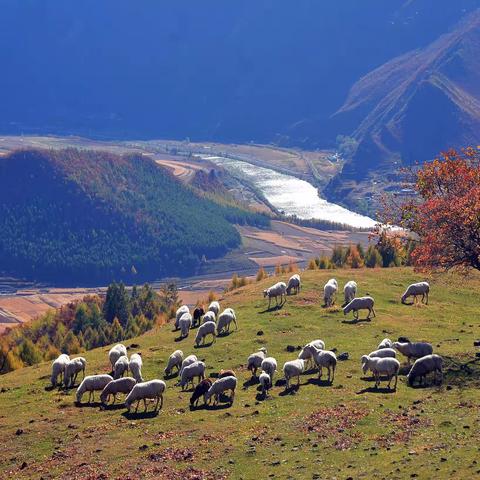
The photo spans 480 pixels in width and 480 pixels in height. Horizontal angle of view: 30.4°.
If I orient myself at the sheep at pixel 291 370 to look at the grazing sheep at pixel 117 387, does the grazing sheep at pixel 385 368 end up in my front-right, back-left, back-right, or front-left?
back-left

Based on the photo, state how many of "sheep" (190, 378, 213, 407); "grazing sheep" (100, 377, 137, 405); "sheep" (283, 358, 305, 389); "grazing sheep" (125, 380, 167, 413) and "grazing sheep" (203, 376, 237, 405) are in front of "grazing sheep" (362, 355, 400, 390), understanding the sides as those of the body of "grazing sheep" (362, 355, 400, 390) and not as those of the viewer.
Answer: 5

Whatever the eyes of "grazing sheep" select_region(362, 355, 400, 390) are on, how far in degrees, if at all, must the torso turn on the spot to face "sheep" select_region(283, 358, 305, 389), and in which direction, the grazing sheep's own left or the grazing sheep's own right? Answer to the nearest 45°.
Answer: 0° — it already faces it

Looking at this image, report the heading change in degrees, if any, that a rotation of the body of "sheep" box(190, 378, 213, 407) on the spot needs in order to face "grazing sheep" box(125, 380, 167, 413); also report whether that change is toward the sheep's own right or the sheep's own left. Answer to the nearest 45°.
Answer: approximately 45° to the sheep's own right

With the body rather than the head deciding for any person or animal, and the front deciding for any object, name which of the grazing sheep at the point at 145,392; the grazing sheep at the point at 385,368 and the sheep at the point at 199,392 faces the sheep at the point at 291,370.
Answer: the grazing sheep at the point at 385,368

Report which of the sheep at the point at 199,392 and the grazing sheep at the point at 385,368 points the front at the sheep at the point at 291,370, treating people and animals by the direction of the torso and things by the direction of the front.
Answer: the grazing sheep

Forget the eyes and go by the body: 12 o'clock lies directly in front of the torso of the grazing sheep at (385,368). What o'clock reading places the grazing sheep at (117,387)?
the grazing sheep at (117,387) is roughly at 12 o'clock from the grazing sheep at (385,368).

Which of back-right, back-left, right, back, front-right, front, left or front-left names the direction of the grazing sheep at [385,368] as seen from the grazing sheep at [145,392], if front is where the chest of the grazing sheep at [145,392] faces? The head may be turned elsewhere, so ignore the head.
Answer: back

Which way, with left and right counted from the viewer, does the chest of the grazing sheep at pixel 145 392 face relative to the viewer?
facing to the left of the viewer

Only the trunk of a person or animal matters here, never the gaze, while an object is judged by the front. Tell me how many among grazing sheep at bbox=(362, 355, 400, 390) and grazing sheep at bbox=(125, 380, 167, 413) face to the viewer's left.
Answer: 2

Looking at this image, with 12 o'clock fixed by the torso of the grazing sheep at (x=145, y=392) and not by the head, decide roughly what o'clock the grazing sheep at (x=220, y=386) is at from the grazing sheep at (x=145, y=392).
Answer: the grazing sheep at (x=220, y=386) is roughly at 6 o'clock from the grazing sheep at (x=145, y=392).

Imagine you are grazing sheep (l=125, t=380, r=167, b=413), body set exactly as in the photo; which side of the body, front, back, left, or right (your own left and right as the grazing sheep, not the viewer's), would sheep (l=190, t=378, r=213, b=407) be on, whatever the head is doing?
back

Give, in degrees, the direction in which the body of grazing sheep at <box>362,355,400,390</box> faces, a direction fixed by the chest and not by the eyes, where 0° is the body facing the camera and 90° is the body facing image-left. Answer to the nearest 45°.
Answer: approximately 90°
